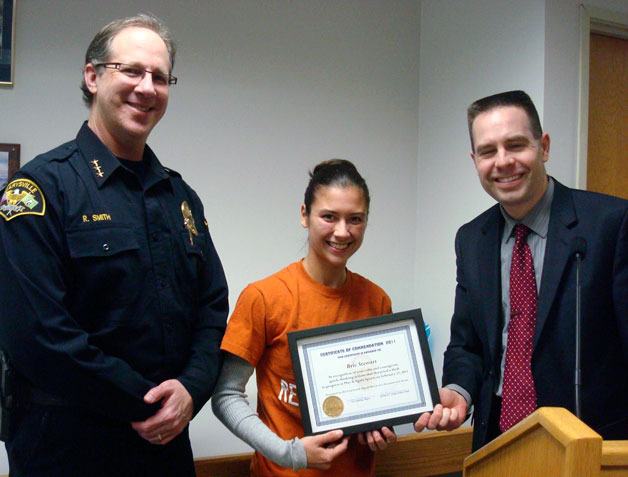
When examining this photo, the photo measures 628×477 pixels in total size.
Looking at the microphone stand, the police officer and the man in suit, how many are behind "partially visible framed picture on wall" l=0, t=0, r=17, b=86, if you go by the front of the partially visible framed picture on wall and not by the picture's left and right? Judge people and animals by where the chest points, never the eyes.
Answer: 0

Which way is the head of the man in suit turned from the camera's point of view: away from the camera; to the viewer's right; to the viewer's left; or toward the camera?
toward the camera

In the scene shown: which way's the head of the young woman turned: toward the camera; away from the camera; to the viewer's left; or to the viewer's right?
toward the camera

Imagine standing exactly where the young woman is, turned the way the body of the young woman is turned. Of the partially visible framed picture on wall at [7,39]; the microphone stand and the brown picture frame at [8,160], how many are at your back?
2

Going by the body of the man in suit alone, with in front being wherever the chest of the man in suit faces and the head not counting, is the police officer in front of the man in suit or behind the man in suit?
in front

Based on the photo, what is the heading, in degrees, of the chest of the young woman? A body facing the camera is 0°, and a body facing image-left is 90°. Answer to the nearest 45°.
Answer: approximately 315°

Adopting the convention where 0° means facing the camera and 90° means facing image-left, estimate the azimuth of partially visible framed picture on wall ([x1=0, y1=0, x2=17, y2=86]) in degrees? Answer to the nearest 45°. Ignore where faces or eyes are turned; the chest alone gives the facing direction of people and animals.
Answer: approximately 0°

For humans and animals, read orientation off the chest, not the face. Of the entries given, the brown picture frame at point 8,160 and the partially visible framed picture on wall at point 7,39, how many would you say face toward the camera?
2
